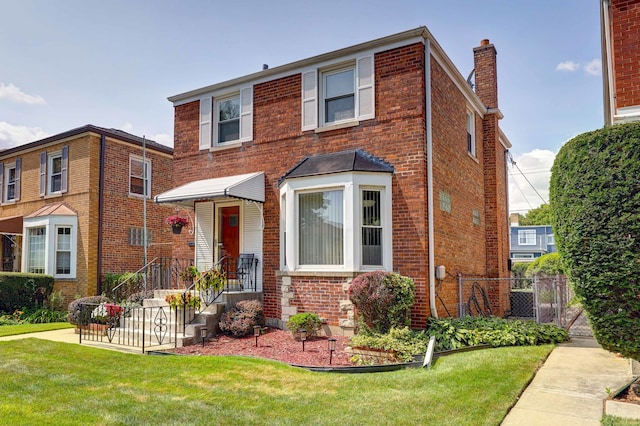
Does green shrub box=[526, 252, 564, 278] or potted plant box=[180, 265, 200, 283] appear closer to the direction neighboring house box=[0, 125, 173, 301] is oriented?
the potted plant

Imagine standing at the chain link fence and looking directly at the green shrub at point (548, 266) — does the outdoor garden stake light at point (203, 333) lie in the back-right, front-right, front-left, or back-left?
back-left

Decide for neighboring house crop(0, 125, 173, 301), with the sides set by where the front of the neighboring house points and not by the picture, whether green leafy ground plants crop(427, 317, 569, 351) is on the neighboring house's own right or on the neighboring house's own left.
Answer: on the neighboring house's own left

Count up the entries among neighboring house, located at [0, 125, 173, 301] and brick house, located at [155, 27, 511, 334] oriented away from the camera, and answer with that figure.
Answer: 0

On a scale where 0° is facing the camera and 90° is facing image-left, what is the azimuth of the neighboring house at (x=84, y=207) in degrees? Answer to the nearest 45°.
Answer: approximately 45°

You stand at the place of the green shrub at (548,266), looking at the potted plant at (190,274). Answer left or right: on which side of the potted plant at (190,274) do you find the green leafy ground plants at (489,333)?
left

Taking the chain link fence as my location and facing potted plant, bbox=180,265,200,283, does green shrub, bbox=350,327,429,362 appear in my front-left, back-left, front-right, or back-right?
front-left
